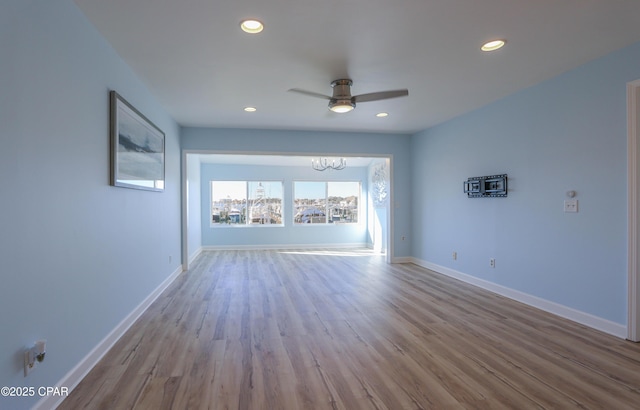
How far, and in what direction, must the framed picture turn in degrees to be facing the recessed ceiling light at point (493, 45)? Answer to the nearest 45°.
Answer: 0° — it already faces it

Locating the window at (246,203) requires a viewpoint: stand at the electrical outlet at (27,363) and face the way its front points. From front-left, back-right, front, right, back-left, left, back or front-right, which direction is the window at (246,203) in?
left

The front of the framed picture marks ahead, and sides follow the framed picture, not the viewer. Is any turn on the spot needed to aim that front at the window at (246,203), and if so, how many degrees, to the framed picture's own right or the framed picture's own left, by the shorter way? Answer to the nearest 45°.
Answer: approximately 90° to the framed picture's own left

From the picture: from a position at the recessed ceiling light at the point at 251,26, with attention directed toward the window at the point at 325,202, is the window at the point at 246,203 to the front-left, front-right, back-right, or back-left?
front-left

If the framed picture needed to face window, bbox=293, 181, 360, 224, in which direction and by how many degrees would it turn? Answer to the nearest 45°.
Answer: approximately 90° to its left

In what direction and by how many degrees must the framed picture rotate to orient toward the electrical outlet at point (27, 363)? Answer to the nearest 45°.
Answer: approximately 45° to its right

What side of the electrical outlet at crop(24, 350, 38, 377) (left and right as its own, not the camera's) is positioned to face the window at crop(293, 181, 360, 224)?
left

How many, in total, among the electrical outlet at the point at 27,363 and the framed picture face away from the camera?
0

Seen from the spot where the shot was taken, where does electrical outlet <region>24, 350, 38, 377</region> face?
facing the viewer and to the right of the viewer

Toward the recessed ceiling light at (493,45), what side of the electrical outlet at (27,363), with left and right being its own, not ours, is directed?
front
